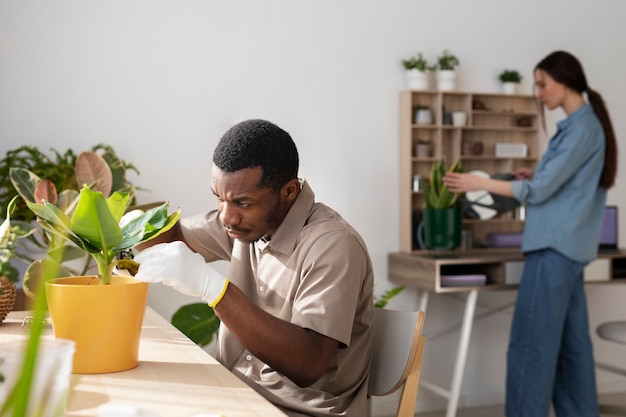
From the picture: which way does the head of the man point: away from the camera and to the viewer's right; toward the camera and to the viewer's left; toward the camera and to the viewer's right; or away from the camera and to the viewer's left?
toward the camera and to the viewer's left

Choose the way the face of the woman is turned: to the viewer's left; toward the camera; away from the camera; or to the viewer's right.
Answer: to the viewer's left

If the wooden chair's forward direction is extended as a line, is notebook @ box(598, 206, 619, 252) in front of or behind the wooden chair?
behind

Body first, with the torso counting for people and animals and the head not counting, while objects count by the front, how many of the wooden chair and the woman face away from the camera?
0

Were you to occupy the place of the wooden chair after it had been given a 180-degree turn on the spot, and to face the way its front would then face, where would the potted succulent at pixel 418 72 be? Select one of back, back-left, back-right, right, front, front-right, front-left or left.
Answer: front-left

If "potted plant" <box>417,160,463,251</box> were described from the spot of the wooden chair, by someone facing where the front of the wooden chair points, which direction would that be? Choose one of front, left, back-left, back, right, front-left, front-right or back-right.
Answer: back-right

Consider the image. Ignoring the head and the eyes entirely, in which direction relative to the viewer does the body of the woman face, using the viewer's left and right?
facing to the left of the viewer

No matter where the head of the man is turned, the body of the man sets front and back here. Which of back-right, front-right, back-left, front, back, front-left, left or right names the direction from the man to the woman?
back

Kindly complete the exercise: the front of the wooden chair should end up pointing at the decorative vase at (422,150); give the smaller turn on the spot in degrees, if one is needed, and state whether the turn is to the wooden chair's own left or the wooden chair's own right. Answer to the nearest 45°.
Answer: approximately 135° to the wooden chair's own right

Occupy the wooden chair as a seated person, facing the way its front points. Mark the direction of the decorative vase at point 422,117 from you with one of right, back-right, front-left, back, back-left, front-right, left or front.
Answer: back-right
